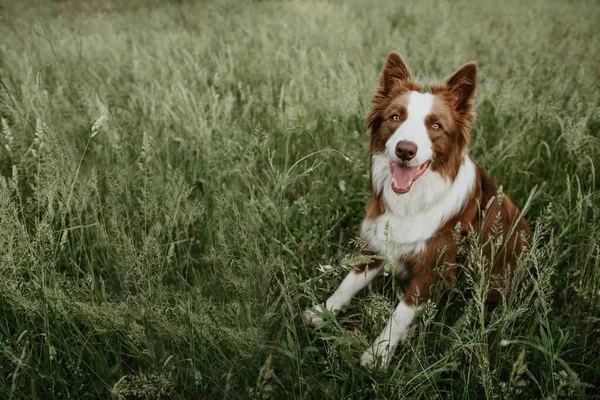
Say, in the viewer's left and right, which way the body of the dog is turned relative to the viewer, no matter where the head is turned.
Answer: facing the viewer and to the left of the viewer
